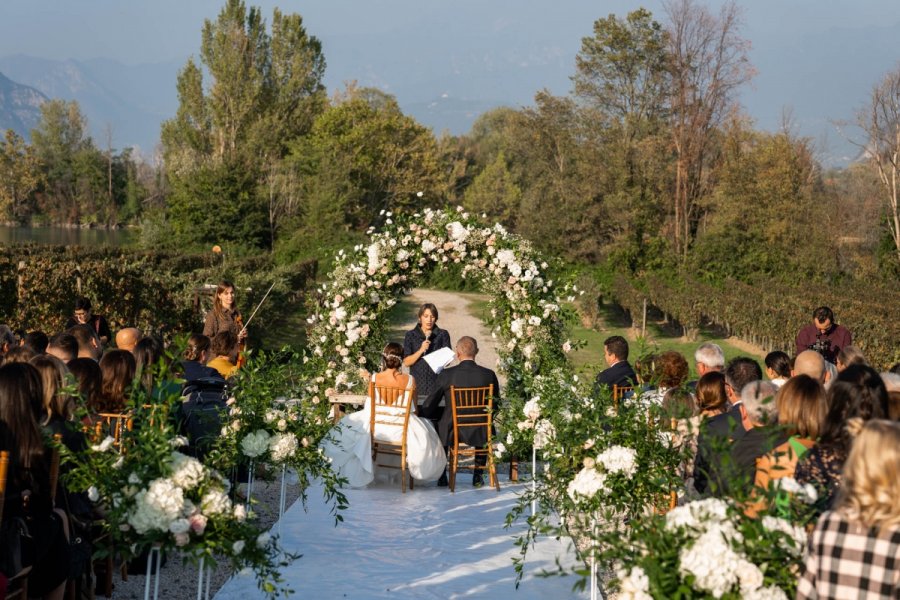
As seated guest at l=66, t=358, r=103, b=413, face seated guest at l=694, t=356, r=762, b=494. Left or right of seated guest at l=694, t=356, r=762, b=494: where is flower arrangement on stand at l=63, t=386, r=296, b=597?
right

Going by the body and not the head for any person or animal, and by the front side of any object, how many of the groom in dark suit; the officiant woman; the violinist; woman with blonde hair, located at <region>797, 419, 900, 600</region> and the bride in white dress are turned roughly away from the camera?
3

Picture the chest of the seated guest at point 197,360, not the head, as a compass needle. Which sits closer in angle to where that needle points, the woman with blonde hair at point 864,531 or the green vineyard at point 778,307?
the green vineyard

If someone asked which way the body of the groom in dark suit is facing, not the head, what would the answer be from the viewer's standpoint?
away from the camera

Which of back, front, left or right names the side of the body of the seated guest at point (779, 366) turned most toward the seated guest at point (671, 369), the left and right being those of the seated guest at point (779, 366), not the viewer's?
left

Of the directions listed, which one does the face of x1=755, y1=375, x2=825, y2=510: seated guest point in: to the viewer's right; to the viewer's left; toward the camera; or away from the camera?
away from the camera

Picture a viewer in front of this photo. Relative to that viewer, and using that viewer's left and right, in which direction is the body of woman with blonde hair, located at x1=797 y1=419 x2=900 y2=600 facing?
facing away from the viewer

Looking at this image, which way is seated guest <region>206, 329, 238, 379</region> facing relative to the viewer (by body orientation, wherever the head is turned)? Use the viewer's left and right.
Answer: facing away from the viewer and to the right of the viewer

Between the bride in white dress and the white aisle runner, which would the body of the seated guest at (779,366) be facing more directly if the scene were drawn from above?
the bride in white dress
